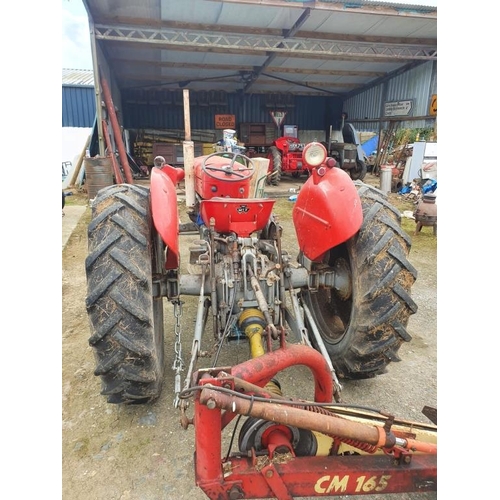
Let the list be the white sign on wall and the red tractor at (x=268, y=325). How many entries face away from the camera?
1

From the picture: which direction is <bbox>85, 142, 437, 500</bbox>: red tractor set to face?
away from the camera

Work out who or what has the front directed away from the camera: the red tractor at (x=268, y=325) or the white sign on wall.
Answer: the red tractor

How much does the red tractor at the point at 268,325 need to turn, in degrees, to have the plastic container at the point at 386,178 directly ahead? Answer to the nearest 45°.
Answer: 0° — it already faces it

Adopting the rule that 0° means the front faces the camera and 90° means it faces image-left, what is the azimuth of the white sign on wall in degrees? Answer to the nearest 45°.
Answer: approximately 45°
